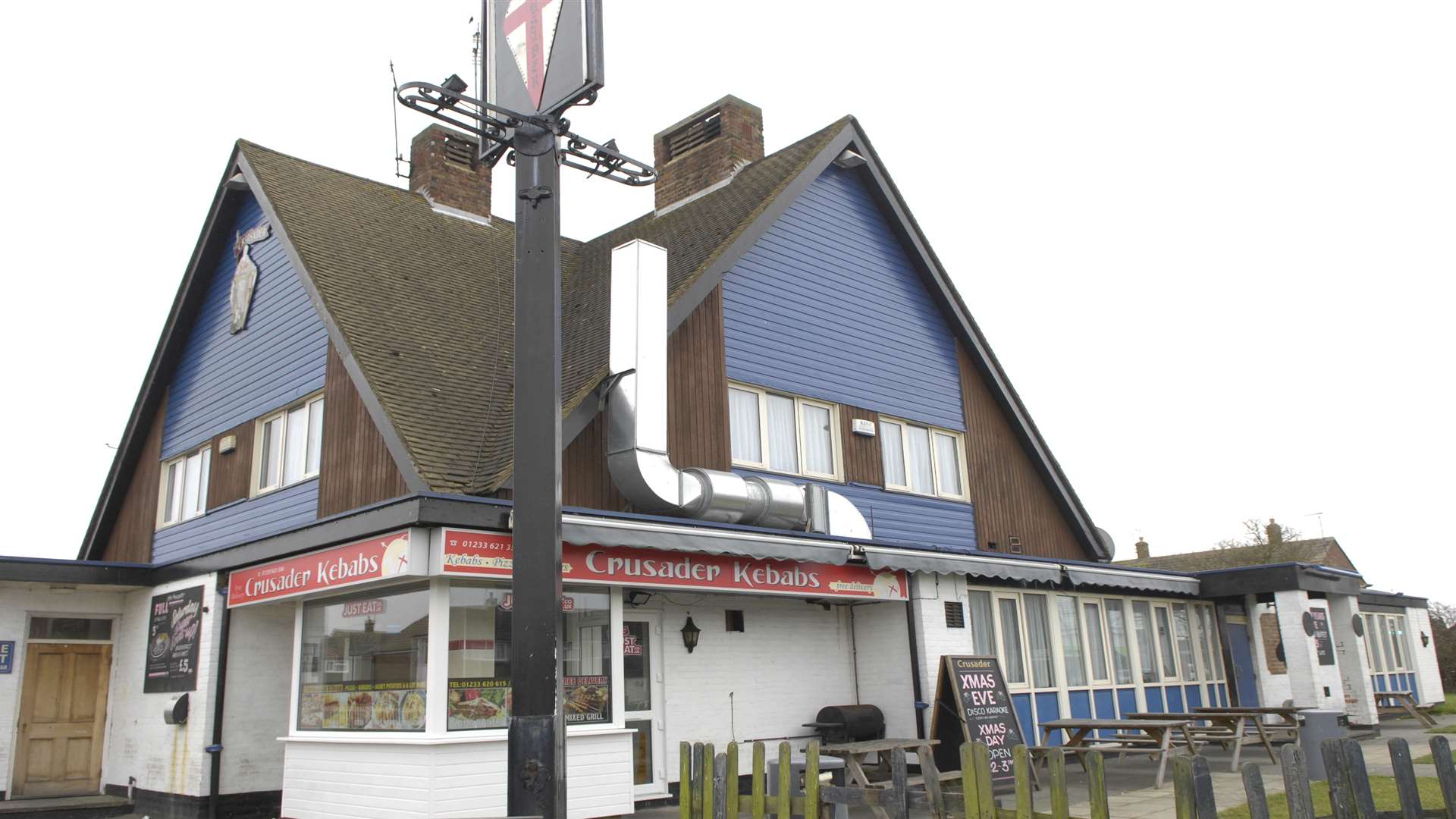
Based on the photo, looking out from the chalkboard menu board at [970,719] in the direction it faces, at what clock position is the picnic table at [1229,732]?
The picnic table is roughly at 10 o'clock from the chalkboard menu board.

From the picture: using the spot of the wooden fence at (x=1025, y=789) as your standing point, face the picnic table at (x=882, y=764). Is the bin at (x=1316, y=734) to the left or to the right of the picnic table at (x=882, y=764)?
right

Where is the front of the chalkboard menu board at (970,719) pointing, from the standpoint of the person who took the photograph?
facing the viewer and to the right of the viewer

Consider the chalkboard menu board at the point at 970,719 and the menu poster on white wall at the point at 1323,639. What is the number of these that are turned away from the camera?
0

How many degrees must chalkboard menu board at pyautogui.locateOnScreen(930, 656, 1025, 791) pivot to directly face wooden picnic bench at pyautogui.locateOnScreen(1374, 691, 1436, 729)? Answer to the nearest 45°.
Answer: approximately 90° to its left

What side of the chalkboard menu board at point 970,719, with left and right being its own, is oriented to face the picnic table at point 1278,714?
left

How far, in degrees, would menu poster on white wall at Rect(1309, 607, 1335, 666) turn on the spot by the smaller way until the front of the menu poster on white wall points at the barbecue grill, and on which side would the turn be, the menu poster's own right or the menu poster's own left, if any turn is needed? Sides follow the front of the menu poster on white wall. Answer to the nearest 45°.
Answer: approximately 90° to the menu poster's own right

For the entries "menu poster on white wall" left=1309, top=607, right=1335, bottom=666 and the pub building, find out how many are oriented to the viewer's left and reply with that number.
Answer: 0

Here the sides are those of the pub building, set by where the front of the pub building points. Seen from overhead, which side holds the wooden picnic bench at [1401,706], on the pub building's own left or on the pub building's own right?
on the pub building's own left
